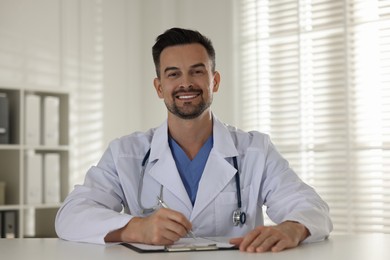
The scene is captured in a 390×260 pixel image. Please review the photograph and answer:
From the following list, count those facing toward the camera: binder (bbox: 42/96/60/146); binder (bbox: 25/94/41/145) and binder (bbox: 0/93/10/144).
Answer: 3

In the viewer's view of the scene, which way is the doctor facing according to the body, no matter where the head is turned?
toward the camera

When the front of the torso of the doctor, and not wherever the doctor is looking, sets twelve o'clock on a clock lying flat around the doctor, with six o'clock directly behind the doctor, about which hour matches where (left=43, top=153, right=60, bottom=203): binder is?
The binder is roughly at 5 o'clock from the doctor.

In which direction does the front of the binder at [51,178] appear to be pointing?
toward the camera

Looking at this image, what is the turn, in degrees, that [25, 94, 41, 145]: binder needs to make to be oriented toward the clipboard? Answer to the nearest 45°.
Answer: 0° — it already faces it

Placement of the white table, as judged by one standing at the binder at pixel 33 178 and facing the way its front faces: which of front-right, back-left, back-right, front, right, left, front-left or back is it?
front

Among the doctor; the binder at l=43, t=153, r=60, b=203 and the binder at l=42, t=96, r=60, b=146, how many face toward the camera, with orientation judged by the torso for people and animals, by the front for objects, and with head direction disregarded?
3

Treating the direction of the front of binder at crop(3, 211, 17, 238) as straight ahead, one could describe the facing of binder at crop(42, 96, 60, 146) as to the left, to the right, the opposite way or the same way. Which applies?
the same way

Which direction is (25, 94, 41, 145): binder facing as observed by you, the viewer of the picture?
facing the viewer

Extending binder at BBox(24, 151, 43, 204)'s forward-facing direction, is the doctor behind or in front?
in front

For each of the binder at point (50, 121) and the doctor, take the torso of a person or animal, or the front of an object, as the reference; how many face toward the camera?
2

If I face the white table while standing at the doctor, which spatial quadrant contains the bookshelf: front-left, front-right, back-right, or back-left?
back-right

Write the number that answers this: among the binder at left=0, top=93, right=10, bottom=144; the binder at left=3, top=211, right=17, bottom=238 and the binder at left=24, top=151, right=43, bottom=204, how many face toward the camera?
3

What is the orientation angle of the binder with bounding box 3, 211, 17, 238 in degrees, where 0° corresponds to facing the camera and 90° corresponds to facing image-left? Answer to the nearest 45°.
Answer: approximately 0°

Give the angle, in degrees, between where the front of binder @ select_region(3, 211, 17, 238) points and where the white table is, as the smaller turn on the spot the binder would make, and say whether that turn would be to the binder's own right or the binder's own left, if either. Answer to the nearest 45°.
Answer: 0° — it already faces it

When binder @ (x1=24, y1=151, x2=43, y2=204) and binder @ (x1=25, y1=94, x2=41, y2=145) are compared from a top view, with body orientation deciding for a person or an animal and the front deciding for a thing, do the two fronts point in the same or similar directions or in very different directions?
same or similar directions

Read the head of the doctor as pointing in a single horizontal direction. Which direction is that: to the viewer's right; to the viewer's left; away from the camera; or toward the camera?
toward the camera
